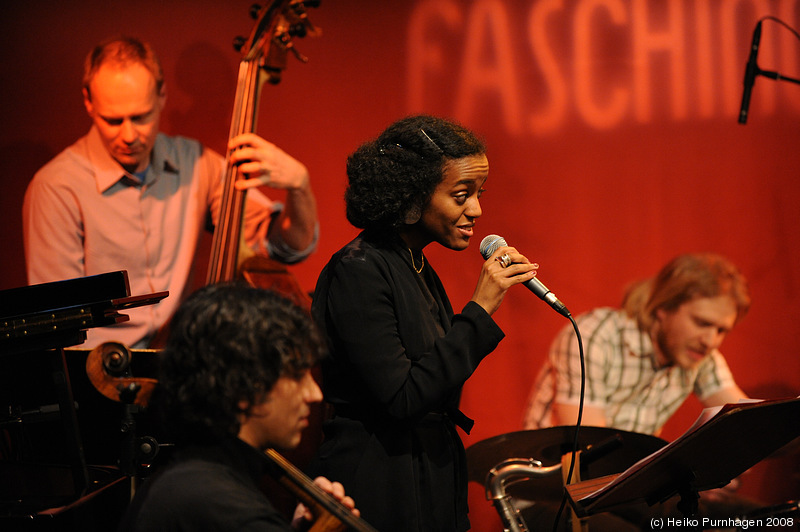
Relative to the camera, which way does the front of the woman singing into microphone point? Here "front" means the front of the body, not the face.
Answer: to the viewer's right

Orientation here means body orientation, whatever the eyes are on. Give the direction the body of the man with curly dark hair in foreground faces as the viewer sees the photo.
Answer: to the viewer's right

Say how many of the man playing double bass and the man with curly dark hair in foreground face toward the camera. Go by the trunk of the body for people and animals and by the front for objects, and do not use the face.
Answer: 1

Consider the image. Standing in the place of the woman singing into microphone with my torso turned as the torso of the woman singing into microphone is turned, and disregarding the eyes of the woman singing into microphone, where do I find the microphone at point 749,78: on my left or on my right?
on my left

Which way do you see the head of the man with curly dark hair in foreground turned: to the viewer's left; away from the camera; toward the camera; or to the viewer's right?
to the viewer's right

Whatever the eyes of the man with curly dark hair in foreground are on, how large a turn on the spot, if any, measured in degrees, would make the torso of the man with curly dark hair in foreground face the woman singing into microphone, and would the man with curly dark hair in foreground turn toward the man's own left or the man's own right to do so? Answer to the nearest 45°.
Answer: approximately 45° to the man's own left

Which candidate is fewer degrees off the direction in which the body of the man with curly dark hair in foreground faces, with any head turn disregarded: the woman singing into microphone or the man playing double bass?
the woman singing into microphone

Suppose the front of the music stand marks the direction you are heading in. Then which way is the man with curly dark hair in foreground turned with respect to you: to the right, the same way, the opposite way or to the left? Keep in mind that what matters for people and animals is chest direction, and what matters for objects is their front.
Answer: to the right

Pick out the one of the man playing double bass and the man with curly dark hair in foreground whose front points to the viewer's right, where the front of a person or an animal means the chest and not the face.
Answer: the man with curly dark hair in foreground

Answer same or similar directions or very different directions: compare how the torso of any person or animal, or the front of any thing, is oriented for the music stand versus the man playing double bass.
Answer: very different directions
